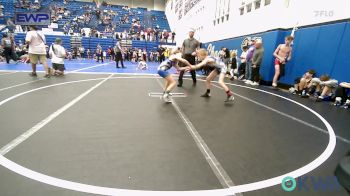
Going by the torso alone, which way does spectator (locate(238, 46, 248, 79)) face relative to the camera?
to the viewer's left

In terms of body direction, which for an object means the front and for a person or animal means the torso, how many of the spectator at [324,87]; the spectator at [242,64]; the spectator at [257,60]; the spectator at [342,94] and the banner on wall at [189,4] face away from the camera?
0

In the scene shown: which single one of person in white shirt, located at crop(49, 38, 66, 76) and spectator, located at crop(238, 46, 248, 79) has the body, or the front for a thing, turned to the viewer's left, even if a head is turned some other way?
the spectator

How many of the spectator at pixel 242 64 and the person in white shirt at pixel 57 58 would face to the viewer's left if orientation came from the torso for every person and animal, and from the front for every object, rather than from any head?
1

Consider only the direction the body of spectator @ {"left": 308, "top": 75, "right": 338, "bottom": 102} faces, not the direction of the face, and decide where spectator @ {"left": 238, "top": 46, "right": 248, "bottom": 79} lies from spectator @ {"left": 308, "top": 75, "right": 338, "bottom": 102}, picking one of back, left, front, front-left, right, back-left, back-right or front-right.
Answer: right

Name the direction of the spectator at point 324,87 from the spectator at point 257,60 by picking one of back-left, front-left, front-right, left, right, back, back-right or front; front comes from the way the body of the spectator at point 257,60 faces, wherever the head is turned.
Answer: back-left

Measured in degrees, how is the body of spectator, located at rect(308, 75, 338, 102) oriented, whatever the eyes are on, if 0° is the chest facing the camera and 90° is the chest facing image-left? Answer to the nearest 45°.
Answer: approximately 45°

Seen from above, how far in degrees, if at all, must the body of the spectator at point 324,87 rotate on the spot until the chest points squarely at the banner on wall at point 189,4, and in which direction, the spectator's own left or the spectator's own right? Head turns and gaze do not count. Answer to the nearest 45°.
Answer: approximately 90° to the spectator's own right

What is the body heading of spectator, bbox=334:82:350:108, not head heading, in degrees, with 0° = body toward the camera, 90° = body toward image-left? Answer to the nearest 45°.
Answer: approximately 45°

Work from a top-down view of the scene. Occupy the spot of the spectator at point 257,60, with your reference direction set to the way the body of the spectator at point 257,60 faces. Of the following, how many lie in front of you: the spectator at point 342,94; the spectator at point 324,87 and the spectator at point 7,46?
1

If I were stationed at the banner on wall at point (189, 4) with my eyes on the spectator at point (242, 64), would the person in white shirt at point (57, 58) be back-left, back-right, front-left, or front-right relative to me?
front-right

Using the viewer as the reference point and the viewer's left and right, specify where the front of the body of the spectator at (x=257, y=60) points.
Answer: facing to the left of the viewer
